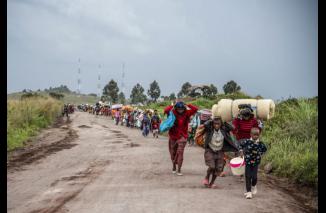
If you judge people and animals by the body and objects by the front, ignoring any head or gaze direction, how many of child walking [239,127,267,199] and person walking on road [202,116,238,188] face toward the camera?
2

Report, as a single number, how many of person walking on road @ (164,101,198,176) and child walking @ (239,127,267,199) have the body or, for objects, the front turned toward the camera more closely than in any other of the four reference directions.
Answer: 2

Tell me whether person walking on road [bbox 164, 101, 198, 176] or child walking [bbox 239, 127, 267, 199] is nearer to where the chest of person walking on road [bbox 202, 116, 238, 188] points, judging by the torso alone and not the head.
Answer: the child walking

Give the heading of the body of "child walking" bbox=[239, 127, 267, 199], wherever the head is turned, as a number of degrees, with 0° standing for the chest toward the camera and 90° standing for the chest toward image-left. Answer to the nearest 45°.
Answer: approximately 0°

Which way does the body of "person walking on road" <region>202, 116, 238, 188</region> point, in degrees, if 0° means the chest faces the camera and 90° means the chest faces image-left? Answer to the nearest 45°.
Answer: approximately 0°

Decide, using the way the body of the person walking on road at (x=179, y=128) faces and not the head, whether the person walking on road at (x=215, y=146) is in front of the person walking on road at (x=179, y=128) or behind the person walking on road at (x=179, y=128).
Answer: in front

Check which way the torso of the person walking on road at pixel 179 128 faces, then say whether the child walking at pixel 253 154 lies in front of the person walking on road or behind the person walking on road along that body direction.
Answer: in front

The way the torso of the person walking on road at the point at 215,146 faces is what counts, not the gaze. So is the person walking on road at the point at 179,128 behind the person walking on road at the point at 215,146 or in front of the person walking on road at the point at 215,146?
behind

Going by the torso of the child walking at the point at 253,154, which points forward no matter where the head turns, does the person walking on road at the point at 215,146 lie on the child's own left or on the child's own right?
on the child's own right
